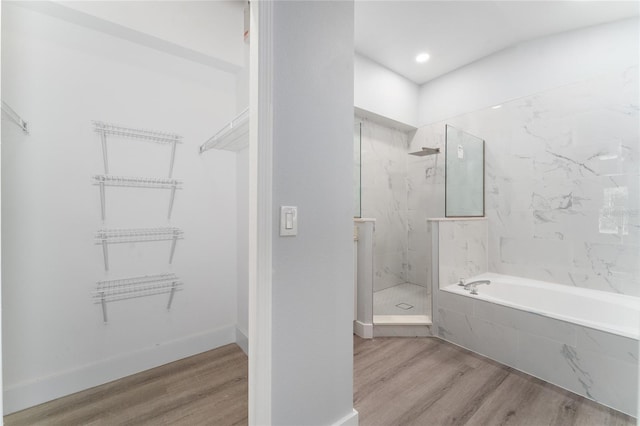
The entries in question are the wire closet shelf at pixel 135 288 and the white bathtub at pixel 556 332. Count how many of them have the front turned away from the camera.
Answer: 0

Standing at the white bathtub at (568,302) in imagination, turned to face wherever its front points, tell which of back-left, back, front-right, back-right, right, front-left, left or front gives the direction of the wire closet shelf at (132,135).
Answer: front

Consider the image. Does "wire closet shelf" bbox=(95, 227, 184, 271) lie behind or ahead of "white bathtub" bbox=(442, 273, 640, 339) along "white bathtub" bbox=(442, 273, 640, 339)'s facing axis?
ahead

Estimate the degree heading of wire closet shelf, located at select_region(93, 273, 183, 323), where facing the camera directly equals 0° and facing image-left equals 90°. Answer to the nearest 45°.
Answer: approximately 315°

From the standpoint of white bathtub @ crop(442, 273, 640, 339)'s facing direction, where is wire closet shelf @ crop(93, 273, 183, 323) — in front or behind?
in front

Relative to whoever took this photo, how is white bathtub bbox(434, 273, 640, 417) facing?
facing the viewer and to the left of the viewer

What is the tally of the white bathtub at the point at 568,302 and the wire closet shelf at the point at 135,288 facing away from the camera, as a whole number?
0

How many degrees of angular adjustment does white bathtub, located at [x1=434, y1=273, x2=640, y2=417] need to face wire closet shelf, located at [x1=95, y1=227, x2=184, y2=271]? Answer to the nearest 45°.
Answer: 0° — it already faces it
